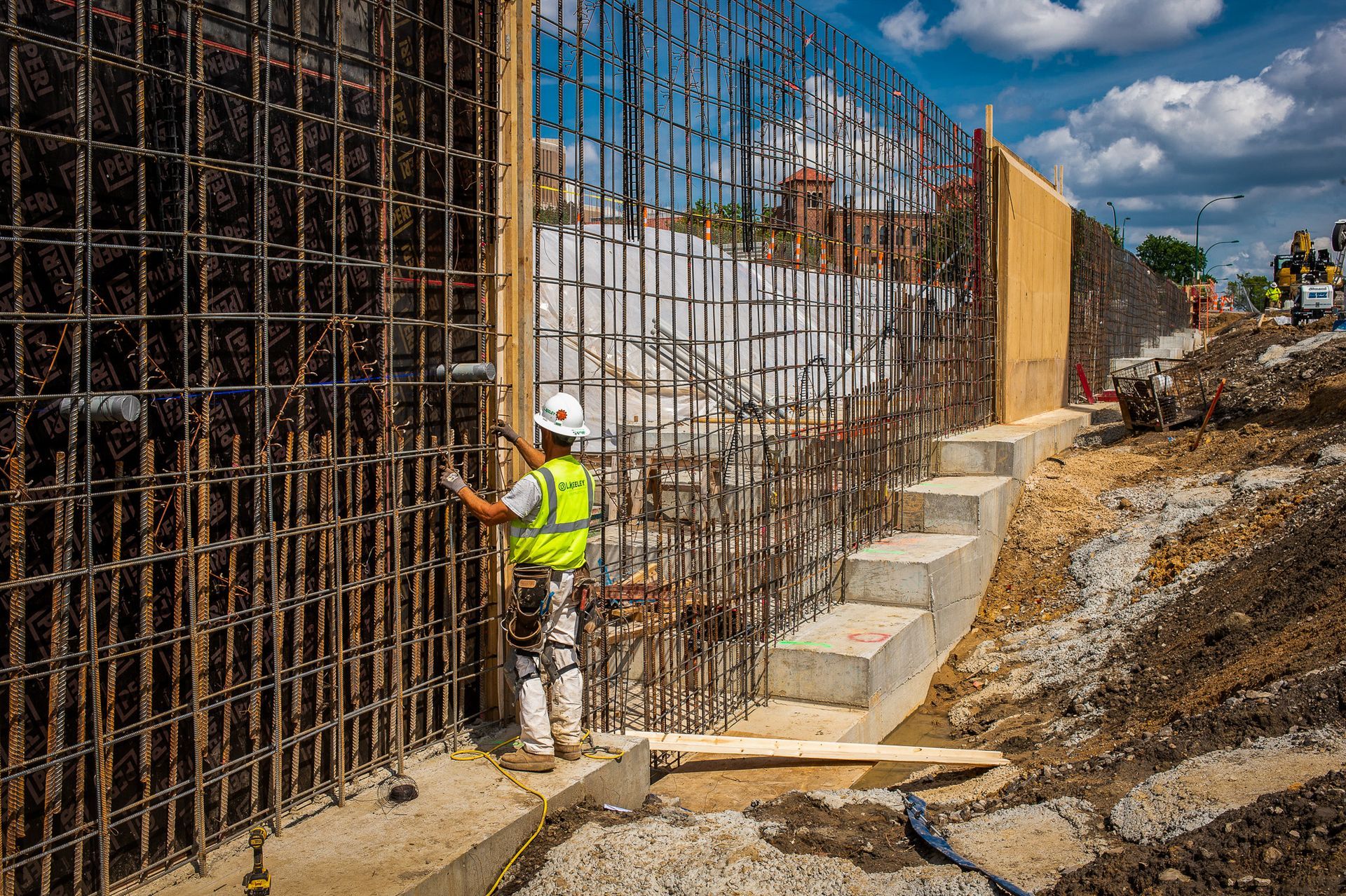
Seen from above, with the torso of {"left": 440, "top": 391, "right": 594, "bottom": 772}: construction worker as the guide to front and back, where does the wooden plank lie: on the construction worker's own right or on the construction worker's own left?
on the construction worker's own right

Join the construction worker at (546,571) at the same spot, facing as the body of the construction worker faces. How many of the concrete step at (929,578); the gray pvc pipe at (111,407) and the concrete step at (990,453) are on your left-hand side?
1

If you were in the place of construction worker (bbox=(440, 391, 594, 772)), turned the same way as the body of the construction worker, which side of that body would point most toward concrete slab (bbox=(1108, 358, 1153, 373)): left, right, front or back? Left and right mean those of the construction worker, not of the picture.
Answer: right

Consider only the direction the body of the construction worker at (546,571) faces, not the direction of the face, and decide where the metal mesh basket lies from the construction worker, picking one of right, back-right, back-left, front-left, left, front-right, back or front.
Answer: right

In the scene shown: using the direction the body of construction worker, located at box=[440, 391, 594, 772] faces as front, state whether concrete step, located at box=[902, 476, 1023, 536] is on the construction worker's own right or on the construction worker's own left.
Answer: on the construction worker's own right

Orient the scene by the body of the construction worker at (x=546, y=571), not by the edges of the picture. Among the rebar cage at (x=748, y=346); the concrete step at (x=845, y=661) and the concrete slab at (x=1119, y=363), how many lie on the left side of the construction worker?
0

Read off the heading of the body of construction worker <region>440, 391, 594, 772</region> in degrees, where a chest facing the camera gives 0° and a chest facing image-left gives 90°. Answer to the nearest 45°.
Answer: approximately 135°

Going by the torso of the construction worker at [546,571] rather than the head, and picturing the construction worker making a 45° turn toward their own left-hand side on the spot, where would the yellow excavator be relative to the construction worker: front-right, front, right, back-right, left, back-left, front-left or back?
back-right

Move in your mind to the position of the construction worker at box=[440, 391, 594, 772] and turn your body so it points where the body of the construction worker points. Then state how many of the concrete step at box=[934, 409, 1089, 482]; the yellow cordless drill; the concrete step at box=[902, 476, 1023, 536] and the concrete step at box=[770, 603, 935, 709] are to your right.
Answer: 3

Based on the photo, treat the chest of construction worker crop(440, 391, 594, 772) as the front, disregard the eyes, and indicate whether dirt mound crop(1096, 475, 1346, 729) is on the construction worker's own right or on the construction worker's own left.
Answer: on the construction worker's own right

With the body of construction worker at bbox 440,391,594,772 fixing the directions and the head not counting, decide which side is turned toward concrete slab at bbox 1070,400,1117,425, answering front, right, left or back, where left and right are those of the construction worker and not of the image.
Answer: right

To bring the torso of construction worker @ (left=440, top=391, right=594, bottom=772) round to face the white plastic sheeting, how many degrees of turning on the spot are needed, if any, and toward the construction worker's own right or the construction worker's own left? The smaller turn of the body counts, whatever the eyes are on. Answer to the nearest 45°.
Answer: approximately 45° to the construction worker's own right

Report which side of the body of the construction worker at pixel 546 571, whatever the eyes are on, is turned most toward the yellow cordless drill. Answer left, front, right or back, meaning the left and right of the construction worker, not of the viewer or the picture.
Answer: left
